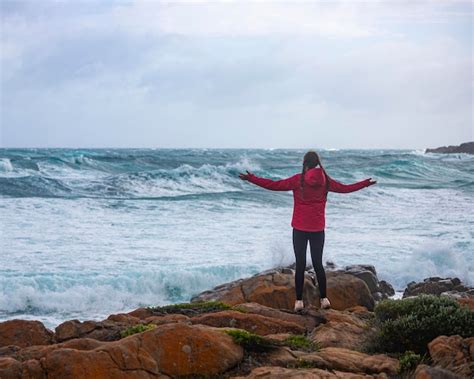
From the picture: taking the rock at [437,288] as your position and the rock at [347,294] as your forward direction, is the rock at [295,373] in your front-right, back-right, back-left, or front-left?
front-left

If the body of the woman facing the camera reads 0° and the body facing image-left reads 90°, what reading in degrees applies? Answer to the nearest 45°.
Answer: approximately 180°

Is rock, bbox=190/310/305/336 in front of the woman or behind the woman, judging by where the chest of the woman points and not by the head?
behind

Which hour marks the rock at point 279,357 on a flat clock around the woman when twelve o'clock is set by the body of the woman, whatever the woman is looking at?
The rock is roughly at 6 o'clock from the woman.

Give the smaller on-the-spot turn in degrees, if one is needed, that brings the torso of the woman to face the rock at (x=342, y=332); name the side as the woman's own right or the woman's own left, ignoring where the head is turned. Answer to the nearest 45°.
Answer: approximately 180°

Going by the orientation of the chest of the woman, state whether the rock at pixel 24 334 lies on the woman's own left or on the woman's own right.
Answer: on the woman's own left

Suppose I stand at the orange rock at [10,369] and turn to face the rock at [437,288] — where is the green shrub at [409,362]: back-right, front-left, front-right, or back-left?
front-right

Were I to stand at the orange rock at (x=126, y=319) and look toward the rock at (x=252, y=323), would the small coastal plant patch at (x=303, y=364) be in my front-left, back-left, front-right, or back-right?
front-right

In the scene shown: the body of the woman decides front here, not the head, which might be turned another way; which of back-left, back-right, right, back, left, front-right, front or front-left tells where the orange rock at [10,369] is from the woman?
back-left

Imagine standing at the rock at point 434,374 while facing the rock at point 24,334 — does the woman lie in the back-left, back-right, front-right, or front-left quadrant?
front-right

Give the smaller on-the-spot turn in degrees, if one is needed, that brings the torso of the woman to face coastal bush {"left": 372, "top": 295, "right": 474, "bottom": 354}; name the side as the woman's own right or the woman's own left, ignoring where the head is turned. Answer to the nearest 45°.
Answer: approximately 135° to the woman's own right

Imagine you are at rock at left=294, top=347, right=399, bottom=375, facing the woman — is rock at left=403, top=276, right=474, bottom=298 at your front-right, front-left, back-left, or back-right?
front-right

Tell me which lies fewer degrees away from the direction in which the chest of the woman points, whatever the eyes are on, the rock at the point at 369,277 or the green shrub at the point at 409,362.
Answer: the rock

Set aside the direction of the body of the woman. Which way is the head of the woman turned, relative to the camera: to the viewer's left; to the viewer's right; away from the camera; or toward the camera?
away from the camera

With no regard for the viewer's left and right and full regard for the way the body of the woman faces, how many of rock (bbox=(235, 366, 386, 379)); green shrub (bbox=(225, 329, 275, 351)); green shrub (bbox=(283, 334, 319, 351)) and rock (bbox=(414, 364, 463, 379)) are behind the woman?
4

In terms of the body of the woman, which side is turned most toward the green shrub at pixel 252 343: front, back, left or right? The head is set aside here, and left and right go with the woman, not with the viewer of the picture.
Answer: back

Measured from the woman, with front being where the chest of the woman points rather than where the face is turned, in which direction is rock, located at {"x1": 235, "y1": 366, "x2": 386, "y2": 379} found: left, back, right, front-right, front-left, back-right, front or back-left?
back

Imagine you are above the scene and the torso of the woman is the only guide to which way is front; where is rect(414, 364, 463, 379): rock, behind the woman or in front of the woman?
behind
